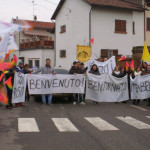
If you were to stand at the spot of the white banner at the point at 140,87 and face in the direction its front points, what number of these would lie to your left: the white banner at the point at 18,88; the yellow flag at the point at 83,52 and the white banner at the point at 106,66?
0

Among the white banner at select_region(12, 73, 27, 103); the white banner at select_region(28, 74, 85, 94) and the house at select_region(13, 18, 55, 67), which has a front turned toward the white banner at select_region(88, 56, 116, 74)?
the house

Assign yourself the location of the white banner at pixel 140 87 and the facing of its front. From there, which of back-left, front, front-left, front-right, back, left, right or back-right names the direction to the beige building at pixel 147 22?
back

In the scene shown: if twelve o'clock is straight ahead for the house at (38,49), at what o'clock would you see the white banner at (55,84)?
The white banner is roughly at 12 o'clock from the house.

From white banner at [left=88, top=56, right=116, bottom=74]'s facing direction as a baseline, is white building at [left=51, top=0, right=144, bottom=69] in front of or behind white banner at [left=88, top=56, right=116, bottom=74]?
behind

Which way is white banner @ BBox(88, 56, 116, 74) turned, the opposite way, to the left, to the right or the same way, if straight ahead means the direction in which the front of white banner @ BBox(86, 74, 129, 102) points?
the same way

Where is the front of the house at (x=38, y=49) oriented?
toward the camera

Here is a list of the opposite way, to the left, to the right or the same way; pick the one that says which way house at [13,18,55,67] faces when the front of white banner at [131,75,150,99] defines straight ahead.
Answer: the same way

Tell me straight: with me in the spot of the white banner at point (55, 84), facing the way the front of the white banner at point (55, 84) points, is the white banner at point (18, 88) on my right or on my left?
on my right

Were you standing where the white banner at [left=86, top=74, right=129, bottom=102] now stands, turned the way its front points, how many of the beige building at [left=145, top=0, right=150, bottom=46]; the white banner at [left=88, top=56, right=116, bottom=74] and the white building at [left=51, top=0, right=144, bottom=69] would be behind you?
3

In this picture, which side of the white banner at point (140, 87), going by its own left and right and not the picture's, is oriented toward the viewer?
front

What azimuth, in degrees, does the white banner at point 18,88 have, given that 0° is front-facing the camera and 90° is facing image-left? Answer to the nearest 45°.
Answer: approximately 0°

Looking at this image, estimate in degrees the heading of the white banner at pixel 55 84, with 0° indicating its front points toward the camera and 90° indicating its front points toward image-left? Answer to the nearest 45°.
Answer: approximately 0°

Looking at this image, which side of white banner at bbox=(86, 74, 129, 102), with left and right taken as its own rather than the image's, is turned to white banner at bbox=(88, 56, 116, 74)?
back

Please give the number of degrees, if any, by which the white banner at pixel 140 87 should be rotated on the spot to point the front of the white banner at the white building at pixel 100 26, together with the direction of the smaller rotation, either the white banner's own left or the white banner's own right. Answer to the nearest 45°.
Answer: approximately 180°

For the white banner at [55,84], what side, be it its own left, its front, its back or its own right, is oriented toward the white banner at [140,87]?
left

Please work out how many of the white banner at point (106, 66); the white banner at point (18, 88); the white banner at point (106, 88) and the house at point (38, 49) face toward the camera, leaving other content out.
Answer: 4
